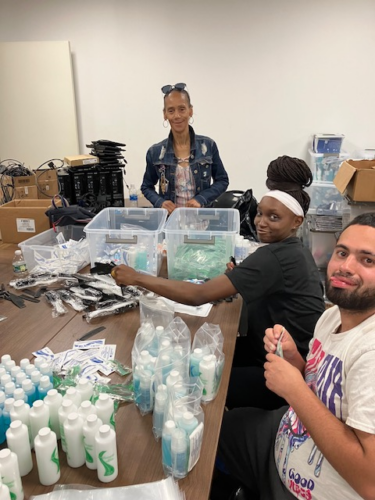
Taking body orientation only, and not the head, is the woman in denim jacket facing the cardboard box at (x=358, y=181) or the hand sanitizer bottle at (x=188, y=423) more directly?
the hand sanitizer bottle

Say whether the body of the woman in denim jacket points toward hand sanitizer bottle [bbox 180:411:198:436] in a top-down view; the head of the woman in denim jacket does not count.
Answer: yes

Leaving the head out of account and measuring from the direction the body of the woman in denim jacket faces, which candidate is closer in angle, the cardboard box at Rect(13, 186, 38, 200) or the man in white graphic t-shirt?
the man in white graphic t-shirt

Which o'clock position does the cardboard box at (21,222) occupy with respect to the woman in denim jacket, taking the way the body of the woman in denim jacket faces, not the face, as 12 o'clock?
The cardboard box is roughly at 2 o'clock from the woman in denim jacket.

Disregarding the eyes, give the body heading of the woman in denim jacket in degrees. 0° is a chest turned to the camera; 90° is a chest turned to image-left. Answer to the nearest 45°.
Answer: approximately 0°

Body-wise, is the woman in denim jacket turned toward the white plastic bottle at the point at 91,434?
yes

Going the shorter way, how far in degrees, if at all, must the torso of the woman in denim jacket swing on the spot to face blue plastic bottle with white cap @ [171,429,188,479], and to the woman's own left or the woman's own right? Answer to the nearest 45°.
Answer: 0° — they already face it
